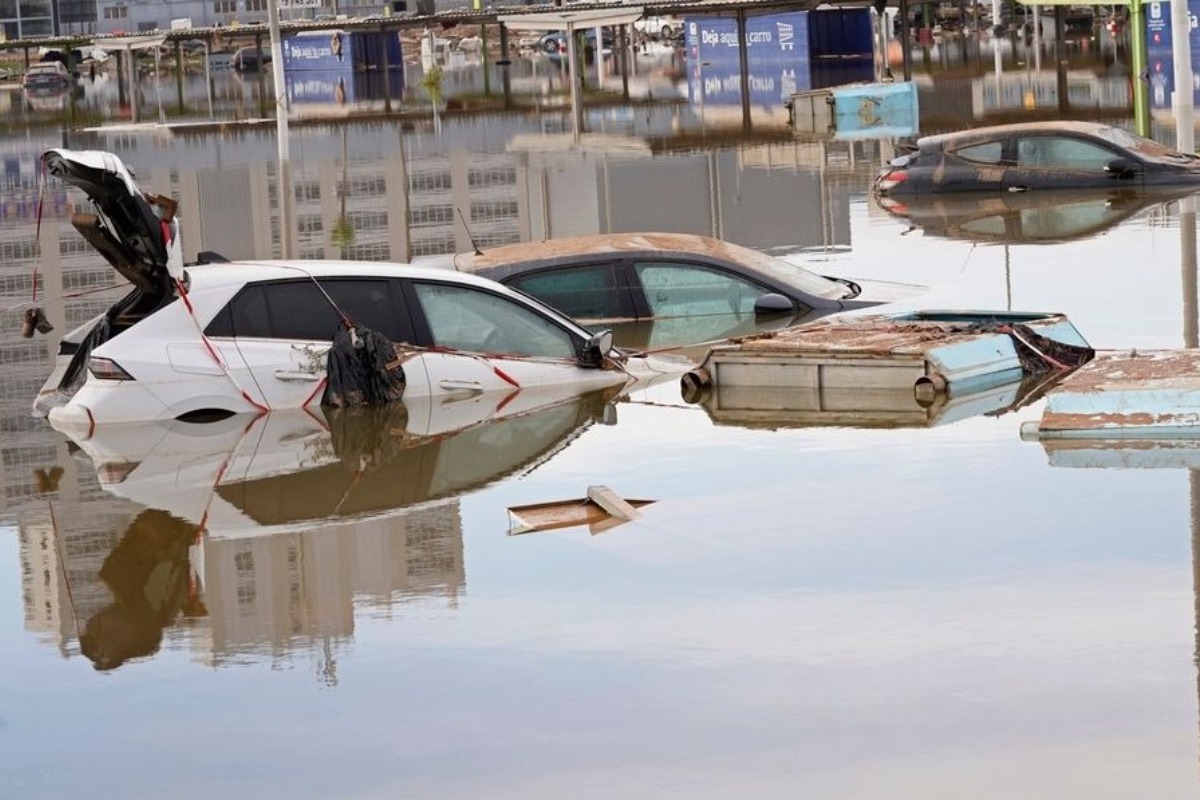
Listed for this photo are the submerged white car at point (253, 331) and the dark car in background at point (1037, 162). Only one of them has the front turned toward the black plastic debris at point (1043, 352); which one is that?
the submerged white car

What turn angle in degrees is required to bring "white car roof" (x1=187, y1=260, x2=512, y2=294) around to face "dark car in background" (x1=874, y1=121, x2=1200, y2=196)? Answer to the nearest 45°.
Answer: approximately 45° to its left

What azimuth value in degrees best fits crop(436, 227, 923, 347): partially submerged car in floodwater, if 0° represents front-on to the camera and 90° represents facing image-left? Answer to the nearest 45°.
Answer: approximately 270°

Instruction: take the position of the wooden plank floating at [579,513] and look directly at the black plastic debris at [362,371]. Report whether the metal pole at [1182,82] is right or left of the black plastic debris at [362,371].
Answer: right

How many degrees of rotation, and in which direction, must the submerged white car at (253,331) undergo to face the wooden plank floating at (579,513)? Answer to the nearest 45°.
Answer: approximately 45° to its right

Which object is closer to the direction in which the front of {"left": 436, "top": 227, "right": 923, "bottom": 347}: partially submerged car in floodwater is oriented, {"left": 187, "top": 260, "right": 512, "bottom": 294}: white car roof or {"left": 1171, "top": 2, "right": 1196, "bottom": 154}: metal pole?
the metal pole

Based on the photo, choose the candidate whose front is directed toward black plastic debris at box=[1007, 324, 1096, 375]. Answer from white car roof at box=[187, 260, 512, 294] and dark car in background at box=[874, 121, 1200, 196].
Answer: the white car roof

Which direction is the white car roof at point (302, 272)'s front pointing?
to the viewer's right

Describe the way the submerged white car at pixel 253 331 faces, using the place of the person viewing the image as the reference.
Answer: facing to the right of the viewer

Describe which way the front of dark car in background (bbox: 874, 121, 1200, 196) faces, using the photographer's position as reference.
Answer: facing to the right of the viewer
